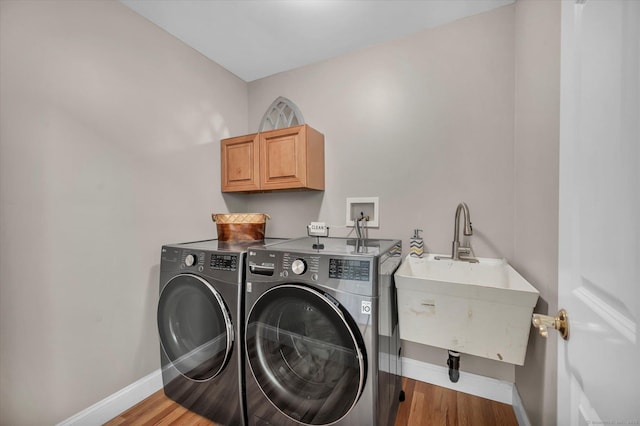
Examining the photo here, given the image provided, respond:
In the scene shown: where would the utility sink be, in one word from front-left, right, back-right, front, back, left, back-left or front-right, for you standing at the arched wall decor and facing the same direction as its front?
left

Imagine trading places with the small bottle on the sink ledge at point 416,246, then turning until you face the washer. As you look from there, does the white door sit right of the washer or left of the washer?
left

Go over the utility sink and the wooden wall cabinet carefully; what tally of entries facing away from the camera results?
0

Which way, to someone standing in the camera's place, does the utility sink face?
facing the viewer

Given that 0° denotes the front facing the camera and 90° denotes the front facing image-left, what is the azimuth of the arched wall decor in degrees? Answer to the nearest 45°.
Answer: approximately 45°

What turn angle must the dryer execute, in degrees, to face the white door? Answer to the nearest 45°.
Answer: approximately 90° to its left

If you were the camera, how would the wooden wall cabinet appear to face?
facing the viewer and to the left of the viewer

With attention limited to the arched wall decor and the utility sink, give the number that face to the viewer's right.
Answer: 0
